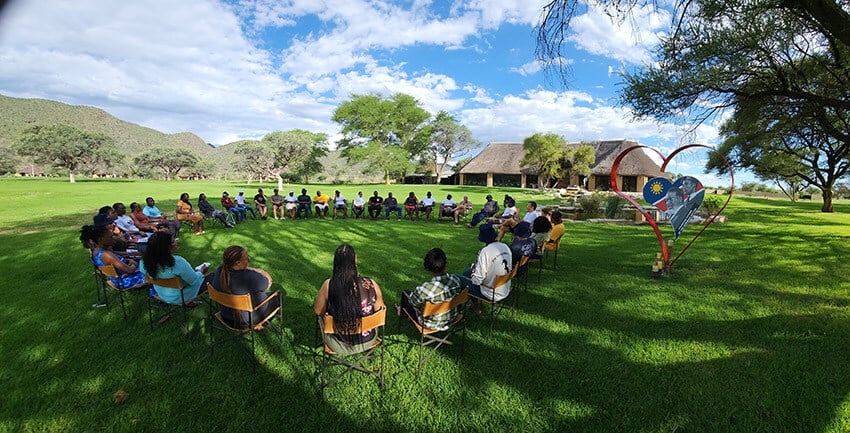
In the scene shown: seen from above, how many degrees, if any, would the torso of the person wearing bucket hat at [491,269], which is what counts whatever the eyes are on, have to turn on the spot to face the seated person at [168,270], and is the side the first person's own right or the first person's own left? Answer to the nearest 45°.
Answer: approximately 45° to the first person's own left

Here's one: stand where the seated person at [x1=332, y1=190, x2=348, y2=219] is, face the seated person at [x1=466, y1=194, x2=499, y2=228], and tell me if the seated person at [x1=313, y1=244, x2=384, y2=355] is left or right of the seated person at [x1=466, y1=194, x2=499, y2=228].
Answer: right

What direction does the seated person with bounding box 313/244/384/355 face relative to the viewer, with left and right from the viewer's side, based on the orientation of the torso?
facing away from the viewer

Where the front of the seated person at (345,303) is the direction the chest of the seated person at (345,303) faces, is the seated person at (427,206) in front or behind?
in front

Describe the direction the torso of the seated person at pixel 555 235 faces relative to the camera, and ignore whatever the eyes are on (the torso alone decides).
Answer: to the viewer's left

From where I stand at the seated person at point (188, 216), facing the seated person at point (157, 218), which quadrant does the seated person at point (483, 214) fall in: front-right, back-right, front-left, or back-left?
back-left

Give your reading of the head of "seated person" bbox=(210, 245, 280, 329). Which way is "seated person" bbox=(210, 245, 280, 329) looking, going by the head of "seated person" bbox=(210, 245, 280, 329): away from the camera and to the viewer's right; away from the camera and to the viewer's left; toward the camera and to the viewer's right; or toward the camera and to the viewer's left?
away from the camera and to the viewer's right

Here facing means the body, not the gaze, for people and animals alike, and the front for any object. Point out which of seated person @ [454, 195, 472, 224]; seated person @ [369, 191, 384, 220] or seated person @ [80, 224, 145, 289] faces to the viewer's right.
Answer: seated person @ [80, 224, 145, 289]

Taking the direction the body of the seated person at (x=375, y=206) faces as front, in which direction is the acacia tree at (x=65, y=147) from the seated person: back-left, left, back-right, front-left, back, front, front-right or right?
back-right

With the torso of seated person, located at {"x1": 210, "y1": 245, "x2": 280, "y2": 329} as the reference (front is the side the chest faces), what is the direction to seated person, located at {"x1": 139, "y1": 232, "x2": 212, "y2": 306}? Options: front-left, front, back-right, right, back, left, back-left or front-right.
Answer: left

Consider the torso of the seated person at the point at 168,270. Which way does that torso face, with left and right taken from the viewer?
facing away from the viewer and to the right of the viewer

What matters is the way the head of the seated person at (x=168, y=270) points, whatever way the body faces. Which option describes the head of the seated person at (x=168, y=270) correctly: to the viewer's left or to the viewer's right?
to the viewer's right

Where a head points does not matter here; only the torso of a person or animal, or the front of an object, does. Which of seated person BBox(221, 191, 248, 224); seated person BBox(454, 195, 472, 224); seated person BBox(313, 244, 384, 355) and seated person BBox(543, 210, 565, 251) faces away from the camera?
seated person BBox(313, 244, 384, 355)

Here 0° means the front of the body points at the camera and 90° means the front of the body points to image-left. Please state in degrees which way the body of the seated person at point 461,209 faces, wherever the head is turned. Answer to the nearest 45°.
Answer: approximately 45°

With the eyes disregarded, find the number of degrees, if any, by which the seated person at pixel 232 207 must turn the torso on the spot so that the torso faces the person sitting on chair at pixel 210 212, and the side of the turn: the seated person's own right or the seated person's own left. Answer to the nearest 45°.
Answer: approximately 90° to the seated person's own right

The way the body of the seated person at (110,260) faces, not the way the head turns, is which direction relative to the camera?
to the viewer's right

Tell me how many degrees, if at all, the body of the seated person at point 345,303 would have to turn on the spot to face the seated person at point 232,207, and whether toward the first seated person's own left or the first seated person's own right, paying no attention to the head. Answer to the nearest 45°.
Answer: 0° — they already face them
